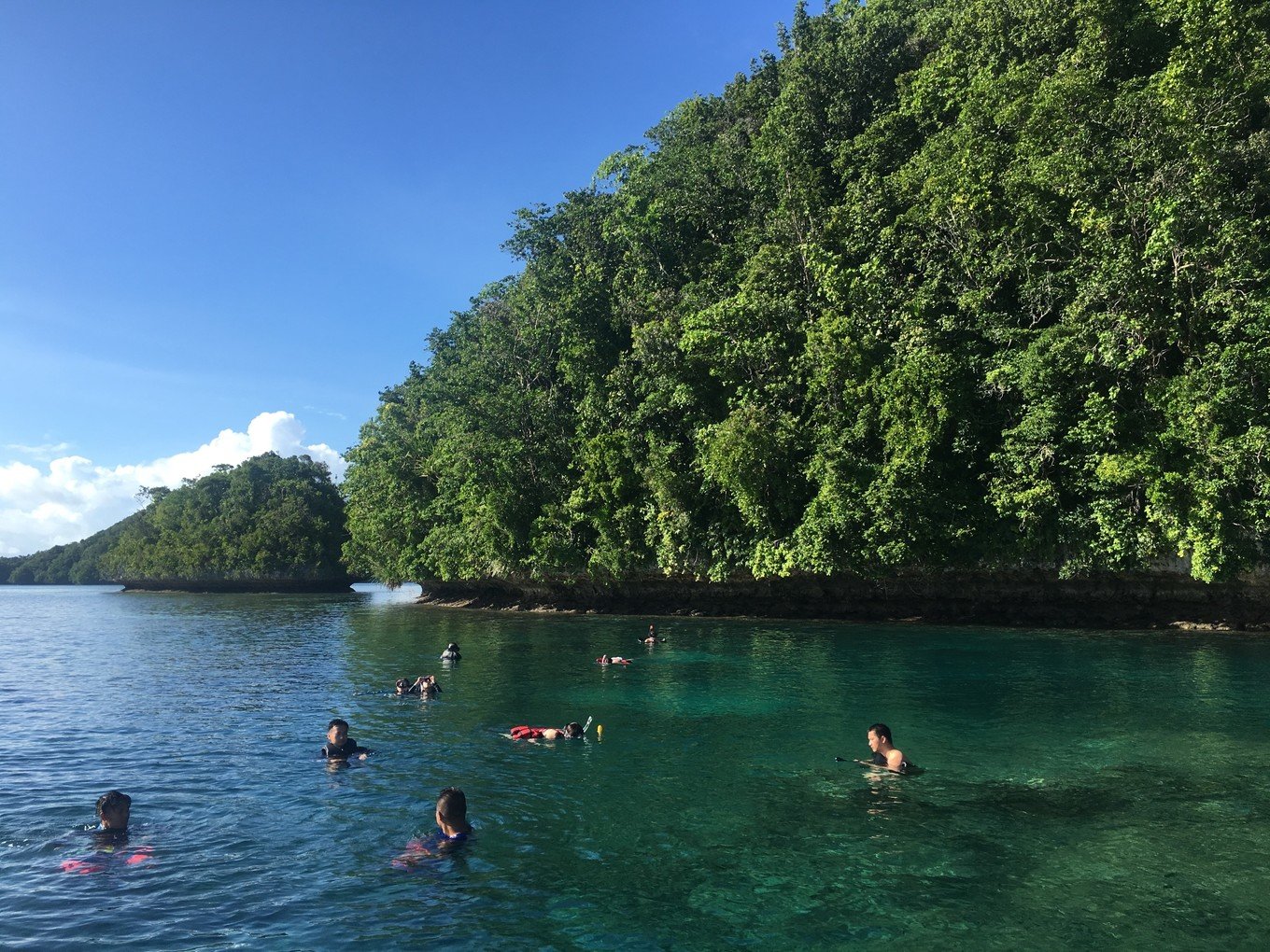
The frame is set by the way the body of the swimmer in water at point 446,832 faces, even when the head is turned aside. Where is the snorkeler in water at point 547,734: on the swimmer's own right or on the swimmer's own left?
on the swimmer's own right

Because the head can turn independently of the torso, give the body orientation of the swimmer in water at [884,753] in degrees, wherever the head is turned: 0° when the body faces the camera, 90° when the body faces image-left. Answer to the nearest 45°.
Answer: approximately 90°

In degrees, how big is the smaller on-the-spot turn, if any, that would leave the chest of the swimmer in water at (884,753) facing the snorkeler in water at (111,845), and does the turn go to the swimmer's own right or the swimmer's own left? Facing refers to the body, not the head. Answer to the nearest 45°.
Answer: approximately 45° to the swimmer's own left

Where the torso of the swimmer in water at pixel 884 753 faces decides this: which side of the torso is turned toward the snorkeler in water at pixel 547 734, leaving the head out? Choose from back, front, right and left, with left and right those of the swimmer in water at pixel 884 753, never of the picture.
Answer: front

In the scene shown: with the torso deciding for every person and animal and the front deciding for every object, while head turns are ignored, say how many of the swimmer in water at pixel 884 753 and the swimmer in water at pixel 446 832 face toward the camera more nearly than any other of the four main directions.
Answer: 0

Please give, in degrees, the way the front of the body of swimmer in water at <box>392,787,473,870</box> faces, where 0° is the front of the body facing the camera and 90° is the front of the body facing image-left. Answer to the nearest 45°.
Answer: approximately 135°

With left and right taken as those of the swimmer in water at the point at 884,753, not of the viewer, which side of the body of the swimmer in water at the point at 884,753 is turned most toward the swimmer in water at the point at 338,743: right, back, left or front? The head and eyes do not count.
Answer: front
